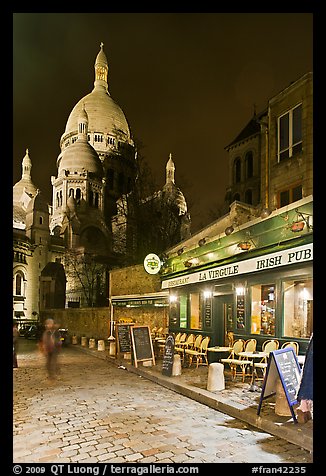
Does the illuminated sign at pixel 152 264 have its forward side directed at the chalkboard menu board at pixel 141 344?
yes

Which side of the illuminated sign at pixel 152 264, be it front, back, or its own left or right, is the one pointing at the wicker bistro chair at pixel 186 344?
front

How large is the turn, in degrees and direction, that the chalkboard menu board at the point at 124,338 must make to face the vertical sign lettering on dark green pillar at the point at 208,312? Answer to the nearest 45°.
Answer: approximately 45° to its left

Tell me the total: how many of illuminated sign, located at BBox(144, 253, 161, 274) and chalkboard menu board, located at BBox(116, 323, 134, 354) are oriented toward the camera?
2

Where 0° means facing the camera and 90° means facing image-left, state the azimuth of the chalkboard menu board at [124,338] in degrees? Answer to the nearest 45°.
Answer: approximately 0°

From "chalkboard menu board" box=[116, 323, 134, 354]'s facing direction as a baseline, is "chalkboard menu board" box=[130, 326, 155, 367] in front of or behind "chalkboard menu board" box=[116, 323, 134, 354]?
in front
